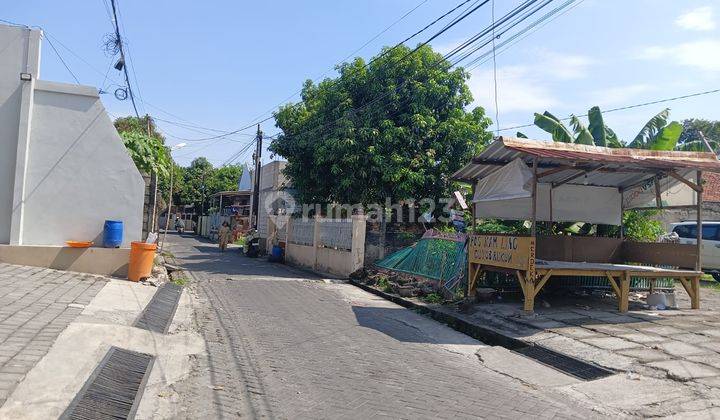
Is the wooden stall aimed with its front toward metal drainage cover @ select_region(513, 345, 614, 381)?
yes

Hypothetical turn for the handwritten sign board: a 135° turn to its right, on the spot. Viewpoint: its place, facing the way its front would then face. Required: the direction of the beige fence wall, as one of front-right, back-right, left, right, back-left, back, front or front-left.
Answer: front-left

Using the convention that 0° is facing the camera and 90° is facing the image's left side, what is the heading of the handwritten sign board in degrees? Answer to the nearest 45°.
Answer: approximately 45°

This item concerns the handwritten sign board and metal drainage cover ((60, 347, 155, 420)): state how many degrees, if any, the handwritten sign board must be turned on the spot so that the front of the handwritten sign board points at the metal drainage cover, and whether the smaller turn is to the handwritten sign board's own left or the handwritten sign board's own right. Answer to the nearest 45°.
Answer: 0° — it already faces it

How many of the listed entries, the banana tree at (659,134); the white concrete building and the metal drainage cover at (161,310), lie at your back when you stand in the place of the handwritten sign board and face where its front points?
1

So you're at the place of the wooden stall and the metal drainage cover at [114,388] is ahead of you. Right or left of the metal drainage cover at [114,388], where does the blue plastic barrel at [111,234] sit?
right

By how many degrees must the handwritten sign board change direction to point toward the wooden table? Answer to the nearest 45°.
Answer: approximately 135° to its left

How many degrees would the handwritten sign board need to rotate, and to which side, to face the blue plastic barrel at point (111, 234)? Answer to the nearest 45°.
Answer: approximately 45° to its right

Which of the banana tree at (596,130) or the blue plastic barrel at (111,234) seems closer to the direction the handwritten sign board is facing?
the blue plastic barrel

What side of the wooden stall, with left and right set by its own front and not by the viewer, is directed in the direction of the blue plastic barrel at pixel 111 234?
right

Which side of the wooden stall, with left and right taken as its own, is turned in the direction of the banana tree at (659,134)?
back

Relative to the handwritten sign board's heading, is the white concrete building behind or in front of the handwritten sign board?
in front
